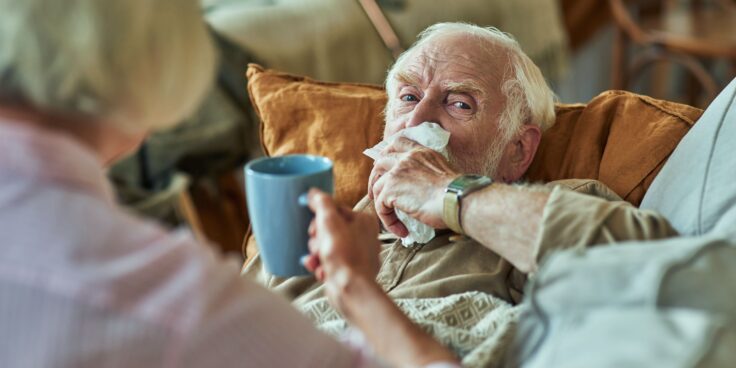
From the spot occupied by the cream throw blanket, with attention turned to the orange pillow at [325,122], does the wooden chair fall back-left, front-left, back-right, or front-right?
front-right

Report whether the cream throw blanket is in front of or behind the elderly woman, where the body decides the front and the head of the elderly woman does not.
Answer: in front

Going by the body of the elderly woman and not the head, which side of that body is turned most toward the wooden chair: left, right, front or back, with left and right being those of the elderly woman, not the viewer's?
front

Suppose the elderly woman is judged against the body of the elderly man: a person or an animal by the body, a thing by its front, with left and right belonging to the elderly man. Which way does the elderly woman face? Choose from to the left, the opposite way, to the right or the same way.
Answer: the opposite way

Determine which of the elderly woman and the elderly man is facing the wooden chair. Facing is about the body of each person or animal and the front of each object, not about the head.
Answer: the elderly woman

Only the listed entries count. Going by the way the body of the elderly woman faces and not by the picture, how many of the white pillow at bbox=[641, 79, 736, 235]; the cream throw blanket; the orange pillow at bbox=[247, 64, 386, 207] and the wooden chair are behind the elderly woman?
0

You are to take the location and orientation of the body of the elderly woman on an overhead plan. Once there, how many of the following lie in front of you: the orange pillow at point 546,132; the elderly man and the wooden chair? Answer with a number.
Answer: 3

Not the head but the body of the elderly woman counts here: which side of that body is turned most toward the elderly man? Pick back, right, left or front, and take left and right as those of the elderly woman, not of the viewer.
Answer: front

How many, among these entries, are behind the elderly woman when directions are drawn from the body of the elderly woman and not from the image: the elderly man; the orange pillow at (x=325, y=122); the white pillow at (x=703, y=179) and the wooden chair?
0

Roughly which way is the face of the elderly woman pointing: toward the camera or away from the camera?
away from the camera

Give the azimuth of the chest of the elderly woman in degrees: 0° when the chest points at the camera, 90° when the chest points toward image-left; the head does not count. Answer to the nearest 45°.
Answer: approximately 225°

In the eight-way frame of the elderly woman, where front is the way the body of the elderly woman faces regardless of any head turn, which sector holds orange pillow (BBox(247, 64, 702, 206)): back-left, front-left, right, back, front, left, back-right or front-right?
front

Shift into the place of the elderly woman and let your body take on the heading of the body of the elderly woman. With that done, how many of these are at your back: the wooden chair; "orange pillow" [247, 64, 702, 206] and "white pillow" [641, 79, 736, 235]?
0

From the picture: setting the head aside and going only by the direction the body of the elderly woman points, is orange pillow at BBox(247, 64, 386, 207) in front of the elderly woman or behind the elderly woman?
in front
